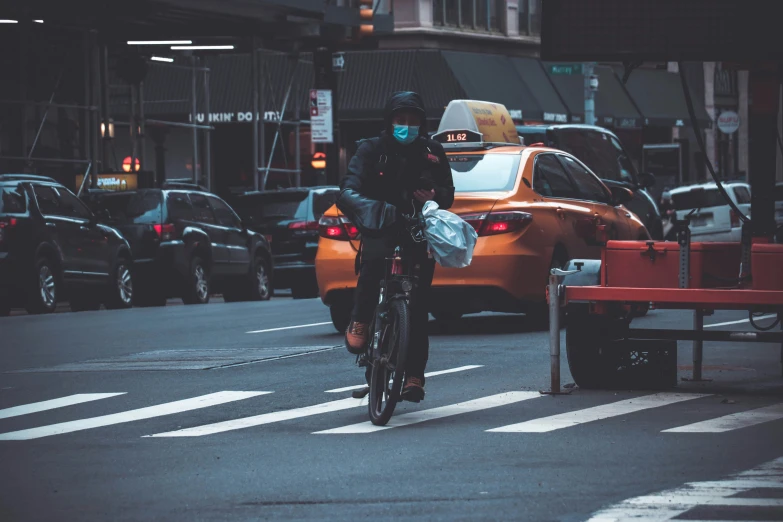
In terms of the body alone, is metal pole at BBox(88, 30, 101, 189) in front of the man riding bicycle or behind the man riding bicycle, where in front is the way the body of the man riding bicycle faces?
behind

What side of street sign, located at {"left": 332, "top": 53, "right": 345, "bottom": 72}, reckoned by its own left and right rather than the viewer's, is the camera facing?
front

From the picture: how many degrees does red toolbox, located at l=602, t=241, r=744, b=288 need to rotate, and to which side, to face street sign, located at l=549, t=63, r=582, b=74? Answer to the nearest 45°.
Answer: approximately 180°

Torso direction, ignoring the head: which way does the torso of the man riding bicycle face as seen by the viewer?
toward the camera

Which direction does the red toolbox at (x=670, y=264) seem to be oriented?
toward the camera

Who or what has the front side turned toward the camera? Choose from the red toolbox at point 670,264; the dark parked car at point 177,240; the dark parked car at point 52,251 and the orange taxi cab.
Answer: the red toolbox

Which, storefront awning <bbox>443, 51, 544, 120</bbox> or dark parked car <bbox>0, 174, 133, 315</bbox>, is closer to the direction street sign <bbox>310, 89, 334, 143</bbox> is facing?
the dark parked car

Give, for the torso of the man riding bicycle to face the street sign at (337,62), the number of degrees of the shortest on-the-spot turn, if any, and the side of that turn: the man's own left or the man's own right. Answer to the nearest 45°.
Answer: approximately 180°

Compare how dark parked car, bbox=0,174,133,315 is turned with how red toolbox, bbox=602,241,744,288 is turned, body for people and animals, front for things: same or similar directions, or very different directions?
very different directions

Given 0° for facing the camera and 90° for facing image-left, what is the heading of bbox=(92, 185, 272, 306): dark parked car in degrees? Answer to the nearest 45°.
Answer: approximately 225°

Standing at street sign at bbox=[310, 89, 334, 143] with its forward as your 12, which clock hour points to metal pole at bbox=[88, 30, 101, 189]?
The metal pole is roughly at 3 o'clock from the street sign.

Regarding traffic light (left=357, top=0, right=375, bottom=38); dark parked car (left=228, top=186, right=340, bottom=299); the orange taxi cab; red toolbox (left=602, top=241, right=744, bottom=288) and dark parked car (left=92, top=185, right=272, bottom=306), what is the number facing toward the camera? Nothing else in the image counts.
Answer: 1

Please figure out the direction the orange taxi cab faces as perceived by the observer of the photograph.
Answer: facing away from the viewer and to the right of the viewer

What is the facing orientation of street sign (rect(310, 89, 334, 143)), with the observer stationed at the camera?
facing the viewer
